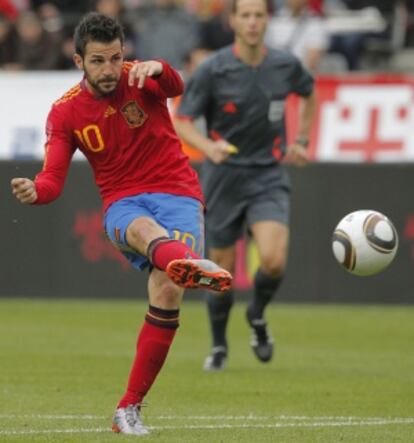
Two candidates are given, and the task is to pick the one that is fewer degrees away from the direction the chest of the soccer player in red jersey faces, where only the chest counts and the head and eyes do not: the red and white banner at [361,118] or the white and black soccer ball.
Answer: the white and black soccer ball

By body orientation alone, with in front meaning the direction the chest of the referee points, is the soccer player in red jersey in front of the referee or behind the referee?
in front

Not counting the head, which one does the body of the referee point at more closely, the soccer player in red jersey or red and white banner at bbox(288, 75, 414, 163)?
the soccer player in red jersey

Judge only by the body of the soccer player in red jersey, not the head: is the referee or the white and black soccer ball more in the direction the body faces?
the white and black soccer ball

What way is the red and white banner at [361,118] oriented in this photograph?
toward the camera

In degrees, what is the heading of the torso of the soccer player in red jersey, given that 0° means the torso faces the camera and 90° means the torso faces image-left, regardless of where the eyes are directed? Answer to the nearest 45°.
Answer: approximately 315°

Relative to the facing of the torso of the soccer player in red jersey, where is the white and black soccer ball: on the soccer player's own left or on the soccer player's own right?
on the soccer player's own left

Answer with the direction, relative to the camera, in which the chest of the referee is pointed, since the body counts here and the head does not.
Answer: toward the camera

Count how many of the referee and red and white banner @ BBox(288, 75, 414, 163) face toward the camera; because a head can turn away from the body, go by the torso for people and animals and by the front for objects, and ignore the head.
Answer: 2

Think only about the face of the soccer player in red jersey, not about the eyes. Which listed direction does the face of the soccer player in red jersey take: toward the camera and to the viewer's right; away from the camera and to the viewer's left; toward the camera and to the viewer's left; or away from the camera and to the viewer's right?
toward the camera and to the viewer's right

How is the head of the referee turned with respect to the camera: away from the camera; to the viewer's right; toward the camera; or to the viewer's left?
toward the camera

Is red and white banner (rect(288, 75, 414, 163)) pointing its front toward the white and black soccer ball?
yes

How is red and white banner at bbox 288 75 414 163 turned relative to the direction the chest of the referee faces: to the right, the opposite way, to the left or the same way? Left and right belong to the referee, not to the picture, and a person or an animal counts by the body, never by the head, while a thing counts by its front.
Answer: the same way

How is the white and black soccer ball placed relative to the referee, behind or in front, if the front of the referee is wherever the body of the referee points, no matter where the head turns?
in front

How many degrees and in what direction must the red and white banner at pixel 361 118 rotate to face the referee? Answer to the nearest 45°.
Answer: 0° — it already faces them
